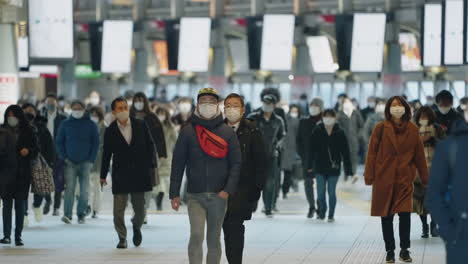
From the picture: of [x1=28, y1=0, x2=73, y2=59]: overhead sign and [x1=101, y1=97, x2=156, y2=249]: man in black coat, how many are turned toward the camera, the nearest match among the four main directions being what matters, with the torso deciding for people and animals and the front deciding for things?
2

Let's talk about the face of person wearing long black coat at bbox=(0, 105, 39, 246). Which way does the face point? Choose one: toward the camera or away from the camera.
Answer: toward the camera

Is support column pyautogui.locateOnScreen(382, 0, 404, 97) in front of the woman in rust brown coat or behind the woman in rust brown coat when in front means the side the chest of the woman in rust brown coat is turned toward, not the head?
behind

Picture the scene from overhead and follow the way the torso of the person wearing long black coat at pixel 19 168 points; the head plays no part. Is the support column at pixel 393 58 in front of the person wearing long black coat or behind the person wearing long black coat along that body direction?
behind

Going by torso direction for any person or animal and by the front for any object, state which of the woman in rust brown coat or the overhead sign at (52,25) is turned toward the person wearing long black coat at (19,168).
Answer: the overhead sign

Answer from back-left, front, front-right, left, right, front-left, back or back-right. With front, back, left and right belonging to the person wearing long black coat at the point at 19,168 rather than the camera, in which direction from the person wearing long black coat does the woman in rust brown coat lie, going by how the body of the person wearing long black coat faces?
left

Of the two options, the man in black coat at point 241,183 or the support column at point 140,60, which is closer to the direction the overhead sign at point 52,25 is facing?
the man in black coat

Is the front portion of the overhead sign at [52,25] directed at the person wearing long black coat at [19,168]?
yes

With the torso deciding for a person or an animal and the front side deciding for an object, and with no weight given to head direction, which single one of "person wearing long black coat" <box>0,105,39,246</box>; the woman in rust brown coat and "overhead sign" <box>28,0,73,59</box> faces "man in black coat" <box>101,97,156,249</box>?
the overhead sign

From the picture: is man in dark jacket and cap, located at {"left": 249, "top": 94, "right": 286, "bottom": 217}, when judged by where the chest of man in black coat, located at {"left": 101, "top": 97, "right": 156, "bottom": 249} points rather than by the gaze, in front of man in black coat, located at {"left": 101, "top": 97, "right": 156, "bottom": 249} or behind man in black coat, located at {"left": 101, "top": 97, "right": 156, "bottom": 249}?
behind

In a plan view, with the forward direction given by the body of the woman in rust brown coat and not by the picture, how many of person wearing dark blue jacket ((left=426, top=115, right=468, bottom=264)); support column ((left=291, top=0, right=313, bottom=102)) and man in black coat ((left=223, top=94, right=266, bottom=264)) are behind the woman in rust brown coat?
1

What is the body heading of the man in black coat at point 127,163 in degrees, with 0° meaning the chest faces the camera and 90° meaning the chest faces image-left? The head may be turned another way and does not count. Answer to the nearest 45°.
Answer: approximately 0°

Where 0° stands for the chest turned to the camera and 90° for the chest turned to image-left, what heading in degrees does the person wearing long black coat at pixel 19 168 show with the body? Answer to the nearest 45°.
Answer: approximately 45°

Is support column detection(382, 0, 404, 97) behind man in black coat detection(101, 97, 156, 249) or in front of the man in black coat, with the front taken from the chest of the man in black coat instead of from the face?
behind

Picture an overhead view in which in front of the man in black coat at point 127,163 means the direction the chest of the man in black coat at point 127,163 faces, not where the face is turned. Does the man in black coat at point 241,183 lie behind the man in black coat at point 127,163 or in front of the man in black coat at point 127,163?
in front

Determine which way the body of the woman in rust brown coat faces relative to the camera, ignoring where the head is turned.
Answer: toward the camera

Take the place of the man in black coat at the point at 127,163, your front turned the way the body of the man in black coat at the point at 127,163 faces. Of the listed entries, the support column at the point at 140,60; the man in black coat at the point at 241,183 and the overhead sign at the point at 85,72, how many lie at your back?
2

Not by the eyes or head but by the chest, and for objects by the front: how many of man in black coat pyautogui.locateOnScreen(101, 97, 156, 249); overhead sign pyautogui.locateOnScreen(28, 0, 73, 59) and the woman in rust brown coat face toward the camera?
3
